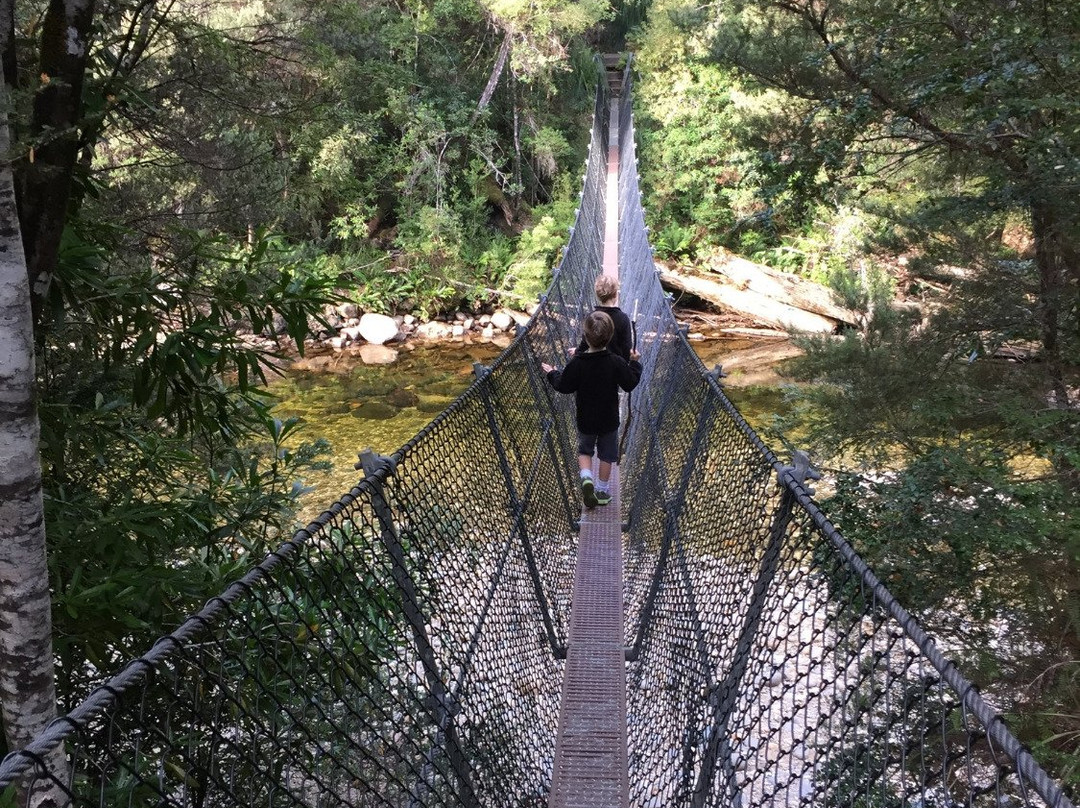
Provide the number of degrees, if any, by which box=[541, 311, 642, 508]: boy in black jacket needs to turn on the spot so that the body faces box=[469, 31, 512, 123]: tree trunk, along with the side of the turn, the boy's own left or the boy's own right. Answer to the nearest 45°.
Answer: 0° — they already face it

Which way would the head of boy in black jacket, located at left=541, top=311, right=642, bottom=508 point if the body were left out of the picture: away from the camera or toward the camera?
away from the camera

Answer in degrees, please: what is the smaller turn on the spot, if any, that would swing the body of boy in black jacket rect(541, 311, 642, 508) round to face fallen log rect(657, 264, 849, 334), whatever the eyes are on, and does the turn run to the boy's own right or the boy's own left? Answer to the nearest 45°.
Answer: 0° — they already face it

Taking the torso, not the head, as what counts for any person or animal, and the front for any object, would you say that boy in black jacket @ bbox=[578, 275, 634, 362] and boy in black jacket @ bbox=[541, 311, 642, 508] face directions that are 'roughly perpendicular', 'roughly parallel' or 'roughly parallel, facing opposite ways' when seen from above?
roughly parallel

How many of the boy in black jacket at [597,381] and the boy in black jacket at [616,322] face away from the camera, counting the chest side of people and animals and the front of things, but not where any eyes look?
2

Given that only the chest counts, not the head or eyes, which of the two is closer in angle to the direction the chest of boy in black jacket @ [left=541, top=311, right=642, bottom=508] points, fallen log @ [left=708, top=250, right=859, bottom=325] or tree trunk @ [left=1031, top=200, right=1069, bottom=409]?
the fallen log

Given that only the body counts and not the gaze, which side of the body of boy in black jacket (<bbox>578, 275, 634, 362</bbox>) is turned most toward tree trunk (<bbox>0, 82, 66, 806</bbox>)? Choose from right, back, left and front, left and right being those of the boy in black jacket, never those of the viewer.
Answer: back

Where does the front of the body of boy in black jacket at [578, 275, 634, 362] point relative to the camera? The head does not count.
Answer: away from the camera

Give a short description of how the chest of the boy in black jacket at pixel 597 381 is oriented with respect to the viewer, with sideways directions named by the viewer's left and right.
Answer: facing away from the viewer

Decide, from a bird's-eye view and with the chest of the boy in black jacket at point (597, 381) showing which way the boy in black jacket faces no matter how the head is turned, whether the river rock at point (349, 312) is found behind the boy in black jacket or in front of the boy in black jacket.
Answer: in front

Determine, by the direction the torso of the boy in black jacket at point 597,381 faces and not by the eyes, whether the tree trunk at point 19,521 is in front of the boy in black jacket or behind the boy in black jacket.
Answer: behind
